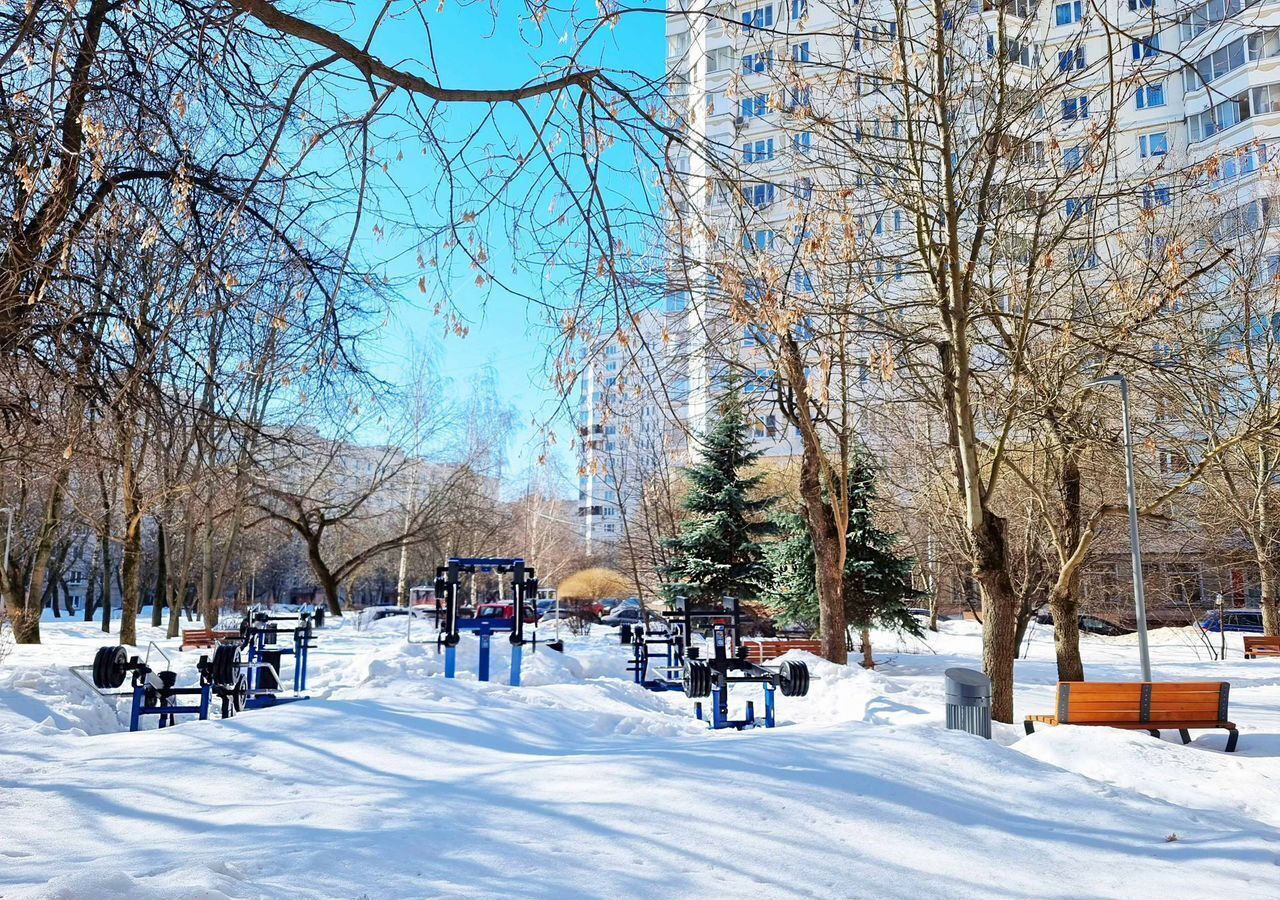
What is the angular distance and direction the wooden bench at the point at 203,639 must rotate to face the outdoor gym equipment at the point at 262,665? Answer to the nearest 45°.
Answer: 0° — it already faces it

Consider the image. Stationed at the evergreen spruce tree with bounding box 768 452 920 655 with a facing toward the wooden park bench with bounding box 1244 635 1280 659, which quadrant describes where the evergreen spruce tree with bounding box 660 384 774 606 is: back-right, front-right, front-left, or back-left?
back-left
